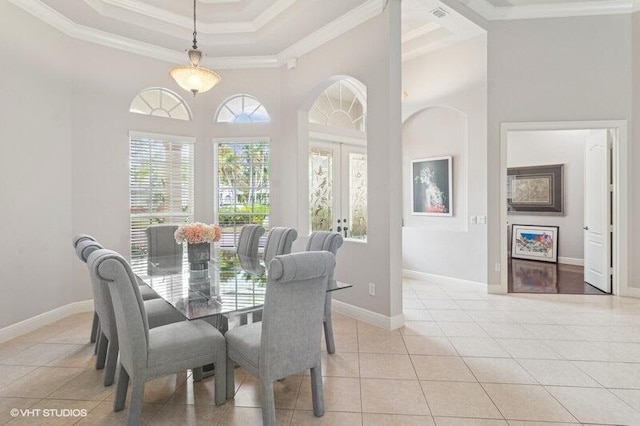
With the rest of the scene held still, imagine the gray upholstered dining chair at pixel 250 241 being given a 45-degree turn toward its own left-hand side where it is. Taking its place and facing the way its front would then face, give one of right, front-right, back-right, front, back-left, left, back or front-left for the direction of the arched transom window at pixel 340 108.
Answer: back-left

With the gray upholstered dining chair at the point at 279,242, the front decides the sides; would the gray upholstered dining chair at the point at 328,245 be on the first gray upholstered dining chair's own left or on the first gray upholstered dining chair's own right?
on the first gray upholstered dining chair's own left

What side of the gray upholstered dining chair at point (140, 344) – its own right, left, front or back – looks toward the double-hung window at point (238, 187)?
left

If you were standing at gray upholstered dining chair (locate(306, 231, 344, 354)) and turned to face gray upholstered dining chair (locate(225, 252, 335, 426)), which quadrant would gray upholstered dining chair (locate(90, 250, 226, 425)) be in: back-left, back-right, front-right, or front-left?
front-right

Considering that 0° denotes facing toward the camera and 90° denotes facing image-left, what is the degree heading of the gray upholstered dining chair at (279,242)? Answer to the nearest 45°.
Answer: approximately 45°

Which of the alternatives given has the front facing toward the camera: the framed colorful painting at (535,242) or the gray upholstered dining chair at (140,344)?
the framed colorful painting

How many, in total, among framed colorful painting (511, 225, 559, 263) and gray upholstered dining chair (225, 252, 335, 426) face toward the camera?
1

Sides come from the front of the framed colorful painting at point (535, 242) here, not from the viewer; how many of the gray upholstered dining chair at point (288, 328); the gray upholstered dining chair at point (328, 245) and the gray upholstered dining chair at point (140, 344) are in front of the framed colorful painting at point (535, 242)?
3

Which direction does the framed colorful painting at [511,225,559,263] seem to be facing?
toward the camera

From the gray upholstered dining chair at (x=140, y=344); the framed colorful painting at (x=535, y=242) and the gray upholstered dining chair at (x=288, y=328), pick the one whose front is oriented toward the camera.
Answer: the framed colorful painting

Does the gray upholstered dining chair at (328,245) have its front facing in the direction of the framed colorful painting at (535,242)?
no

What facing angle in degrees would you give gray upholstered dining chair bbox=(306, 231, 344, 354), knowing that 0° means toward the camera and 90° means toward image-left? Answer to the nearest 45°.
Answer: approximately 45°

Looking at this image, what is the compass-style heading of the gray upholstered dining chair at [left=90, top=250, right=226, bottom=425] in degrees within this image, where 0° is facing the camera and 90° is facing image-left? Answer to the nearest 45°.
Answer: approximately 270°

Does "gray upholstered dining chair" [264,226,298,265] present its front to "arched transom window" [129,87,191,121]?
no

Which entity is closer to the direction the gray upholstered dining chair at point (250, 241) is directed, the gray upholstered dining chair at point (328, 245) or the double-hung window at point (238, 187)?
the gray upholstered dining chair

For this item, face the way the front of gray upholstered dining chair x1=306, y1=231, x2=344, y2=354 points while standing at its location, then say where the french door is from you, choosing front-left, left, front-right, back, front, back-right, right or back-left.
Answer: back-right

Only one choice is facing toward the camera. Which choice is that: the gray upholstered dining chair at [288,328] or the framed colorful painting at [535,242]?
the framed colorful painting

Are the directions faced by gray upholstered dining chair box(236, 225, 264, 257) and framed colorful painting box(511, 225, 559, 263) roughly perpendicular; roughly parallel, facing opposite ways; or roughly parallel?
roughly parallel

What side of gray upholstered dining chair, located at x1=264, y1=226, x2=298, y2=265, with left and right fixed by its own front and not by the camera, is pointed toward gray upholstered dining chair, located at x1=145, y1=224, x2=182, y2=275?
right

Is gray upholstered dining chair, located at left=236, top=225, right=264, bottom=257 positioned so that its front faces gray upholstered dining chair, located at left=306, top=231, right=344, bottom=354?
no

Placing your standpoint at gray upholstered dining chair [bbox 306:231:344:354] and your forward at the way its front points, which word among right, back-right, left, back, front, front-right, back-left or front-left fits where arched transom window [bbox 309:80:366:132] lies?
back-right
